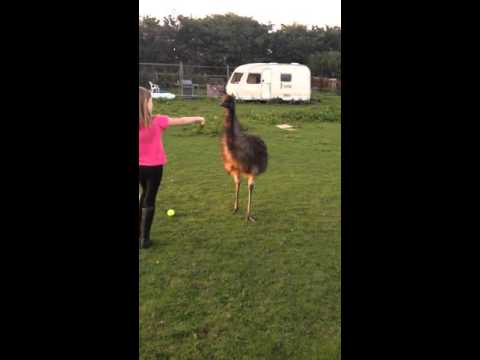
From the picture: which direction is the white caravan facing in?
to the viewer's left

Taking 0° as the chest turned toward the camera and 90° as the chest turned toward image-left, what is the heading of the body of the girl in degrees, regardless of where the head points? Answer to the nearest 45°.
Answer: approximately 225°

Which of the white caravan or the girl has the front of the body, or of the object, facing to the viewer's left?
the white caravan

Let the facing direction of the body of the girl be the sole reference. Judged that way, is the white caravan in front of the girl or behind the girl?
in front

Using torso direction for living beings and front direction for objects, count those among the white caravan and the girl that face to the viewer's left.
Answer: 1

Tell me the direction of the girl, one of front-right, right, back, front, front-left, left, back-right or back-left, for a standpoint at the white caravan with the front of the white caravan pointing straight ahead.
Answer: left

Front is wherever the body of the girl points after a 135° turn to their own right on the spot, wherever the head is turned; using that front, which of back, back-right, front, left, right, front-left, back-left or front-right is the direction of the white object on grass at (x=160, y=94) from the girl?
back
